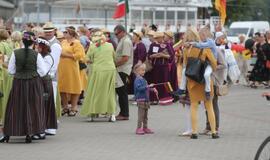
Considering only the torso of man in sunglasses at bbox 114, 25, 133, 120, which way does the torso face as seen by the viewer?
to the viewer's left

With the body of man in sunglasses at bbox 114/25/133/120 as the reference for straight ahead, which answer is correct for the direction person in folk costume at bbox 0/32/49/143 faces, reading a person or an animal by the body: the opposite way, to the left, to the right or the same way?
to the right

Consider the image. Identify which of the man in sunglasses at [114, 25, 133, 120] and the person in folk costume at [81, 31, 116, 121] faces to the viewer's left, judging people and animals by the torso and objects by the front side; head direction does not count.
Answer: the man in sunglasses

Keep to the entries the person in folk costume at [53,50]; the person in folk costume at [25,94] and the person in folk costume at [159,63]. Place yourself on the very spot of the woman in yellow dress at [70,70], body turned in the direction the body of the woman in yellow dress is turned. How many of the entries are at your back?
1

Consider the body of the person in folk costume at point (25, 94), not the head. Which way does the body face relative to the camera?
away from the camera

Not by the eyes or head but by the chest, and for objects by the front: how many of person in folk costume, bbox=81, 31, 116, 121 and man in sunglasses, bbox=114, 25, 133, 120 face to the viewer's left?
1

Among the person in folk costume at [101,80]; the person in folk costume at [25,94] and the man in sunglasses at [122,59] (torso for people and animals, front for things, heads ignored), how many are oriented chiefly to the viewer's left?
1
